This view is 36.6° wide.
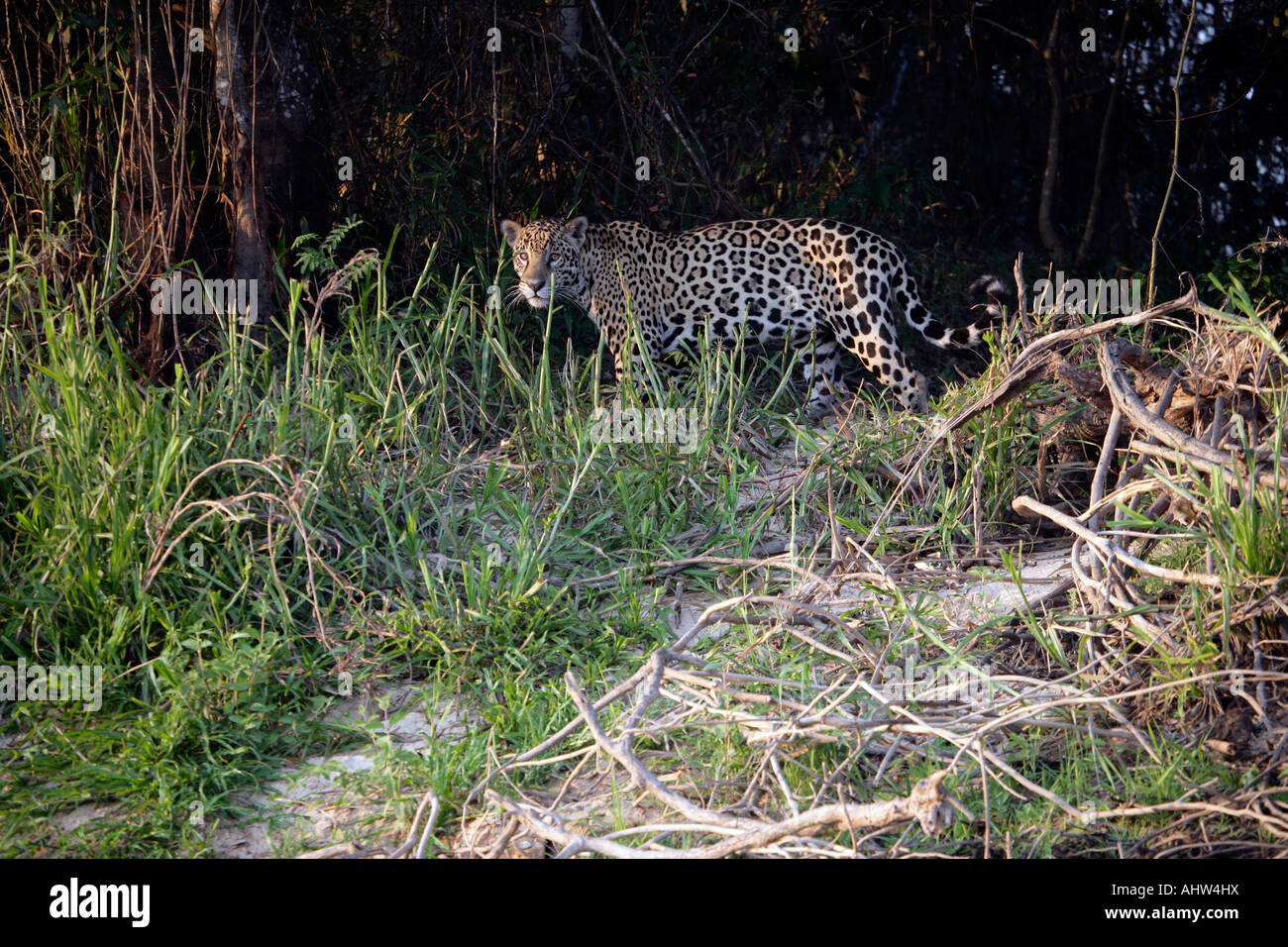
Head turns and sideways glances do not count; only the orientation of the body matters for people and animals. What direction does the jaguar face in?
to the viewer's left

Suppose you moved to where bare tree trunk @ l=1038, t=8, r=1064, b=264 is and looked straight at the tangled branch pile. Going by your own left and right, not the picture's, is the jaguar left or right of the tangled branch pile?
right

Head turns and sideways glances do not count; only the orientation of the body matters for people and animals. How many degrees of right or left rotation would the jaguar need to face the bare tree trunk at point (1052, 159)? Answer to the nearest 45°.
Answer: approximately 135° to its right

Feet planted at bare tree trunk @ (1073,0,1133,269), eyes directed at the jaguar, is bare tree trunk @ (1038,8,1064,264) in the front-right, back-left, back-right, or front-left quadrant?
front-right

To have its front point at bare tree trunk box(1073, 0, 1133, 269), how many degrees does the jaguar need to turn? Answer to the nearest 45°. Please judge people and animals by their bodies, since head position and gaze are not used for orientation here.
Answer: approximately 135° to its right

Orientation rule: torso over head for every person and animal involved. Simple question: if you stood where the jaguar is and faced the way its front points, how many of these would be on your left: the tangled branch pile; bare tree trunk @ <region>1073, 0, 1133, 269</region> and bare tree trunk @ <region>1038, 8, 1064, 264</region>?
1

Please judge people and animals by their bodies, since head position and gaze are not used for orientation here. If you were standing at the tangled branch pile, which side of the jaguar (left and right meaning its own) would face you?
left
